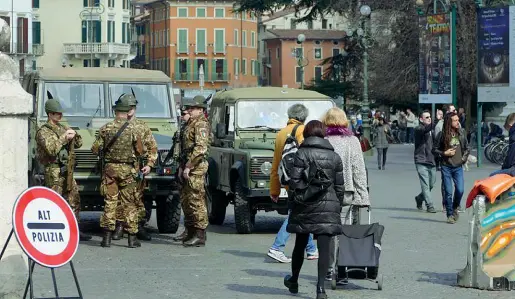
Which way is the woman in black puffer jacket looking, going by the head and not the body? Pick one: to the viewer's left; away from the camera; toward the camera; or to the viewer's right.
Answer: away from the camera

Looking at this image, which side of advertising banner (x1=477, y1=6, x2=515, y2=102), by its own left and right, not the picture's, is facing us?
front

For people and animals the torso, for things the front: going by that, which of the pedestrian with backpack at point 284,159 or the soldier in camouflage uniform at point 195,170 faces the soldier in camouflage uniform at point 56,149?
the soldier in camouflage uniform at point 195,170

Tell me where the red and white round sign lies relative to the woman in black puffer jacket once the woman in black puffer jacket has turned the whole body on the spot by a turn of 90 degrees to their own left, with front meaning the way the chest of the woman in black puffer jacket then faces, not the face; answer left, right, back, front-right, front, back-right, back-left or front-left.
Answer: front-left

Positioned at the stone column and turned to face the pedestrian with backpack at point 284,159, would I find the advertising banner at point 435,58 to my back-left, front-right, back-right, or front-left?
front-left

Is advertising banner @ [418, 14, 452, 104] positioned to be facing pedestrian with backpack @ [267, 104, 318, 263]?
yes

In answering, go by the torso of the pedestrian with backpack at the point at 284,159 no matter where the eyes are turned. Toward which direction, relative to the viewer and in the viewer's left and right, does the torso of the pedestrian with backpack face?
facing away from the viewer and to the left of the viewer

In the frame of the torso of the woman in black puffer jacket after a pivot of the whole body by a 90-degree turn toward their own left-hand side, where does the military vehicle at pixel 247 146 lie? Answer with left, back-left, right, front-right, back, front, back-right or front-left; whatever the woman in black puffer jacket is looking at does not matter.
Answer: right

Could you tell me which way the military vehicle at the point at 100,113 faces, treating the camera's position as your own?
facing the viewer

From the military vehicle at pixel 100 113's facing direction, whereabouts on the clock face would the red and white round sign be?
The red and white round sign is roughly at 12 o'clock from the military vehicle.

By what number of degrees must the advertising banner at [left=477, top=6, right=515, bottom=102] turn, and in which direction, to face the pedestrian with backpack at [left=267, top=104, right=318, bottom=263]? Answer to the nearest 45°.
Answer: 0° — it already faces them

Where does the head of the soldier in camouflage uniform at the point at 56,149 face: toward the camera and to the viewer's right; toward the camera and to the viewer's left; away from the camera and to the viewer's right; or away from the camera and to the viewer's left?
toward the camera and to the viewer's right

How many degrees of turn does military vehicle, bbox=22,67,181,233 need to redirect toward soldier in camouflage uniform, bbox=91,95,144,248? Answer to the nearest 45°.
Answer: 0° — it already faces them

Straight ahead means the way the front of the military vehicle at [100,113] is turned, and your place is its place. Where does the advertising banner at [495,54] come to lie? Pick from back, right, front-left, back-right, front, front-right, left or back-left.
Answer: back-left

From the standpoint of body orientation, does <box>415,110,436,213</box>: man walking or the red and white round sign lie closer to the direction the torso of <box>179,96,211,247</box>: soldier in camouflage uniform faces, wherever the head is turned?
the red and white round sign

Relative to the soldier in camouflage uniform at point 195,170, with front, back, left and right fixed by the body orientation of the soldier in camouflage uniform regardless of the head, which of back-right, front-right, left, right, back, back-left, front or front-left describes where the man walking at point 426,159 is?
back-right

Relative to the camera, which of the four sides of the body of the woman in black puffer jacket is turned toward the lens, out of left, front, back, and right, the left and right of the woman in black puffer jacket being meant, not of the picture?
back
